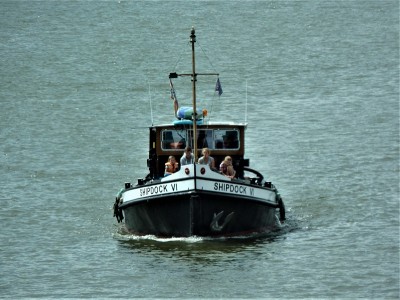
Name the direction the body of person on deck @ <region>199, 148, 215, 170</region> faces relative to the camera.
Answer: toward the camera

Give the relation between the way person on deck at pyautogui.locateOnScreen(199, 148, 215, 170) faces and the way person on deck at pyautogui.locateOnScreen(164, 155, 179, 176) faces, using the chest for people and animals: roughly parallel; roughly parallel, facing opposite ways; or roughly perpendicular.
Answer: roughly parallel

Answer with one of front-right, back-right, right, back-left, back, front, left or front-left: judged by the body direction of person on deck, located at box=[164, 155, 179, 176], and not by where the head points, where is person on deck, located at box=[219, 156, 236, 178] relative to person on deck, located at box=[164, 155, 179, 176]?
left

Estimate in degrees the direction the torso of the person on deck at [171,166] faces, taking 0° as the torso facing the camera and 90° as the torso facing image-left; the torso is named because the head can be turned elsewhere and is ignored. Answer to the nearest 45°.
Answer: approximately 0°

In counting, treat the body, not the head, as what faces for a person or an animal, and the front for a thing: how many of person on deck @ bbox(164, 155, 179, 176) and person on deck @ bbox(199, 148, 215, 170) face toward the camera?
2

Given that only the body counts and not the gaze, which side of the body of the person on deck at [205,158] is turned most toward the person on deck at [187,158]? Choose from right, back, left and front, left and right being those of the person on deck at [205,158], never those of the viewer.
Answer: right

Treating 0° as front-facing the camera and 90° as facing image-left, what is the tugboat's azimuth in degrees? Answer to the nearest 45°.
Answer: approximately 0°

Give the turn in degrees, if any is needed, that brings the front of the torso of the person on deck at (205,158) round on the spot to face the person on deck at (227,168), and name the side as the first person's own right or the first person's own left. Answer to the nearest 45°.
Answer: approximately 135° to the first person's own left
